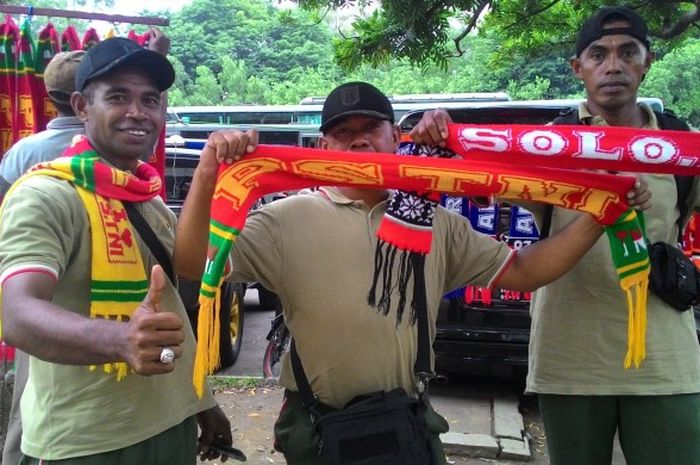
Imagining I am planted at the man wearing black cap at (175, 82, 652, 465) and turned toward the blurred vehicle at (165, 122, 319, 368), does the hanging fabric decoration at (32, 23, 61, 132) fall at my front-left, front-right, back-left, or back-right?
front-left

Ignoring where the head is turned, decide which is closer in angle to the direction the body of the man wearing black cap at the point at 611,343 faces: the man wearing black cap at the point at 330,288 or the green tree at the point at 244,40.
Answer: the man wearing black cap

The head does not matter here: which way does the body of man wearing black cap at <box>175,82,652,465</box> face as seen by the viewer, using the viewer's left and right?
facing the viewer

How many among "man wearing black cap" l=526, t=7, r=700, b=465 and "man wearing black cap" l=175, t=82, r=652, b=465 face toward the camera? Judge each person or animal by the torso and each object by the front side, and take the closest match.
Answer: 2

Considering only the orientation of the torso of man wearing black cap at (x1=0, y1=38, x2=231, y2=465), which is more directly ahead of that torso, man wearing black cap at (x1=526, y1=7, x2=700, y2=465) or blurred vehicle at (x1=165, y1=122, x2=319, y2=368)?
the man wearing black cap

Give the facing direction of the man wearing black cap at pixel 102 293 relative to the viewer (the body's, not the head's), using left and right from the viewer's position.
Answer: facing the viewer and to the right of the viewer

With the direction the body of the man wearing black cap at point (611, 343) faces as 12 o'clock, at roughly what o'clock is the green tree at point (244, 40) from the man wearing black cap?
The green tree is roughly at 5 o'clock from the man wearing black cap.

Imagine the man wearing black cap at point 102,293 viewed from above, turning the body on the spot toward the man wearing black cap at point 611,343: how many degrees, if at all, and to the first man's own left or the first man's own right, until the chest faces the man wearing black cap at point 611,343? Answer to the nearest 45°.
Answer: approximately 45° to the first man's own left

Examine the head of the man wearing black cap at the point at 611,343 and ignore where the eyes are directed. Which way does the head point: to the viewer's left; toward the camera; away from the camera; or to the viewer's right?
toward the camera

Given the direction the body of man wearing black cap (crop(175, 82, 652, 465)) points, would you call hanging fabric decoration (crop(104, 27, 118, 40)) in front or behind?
behind

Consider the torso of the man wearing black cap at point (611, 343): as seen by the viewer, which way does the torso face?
toward the camera

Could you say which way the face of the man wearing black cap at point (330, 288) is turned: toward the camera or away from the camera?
toward the camera

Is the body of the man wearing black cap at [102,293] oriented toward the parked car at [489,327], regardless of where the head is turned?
no
